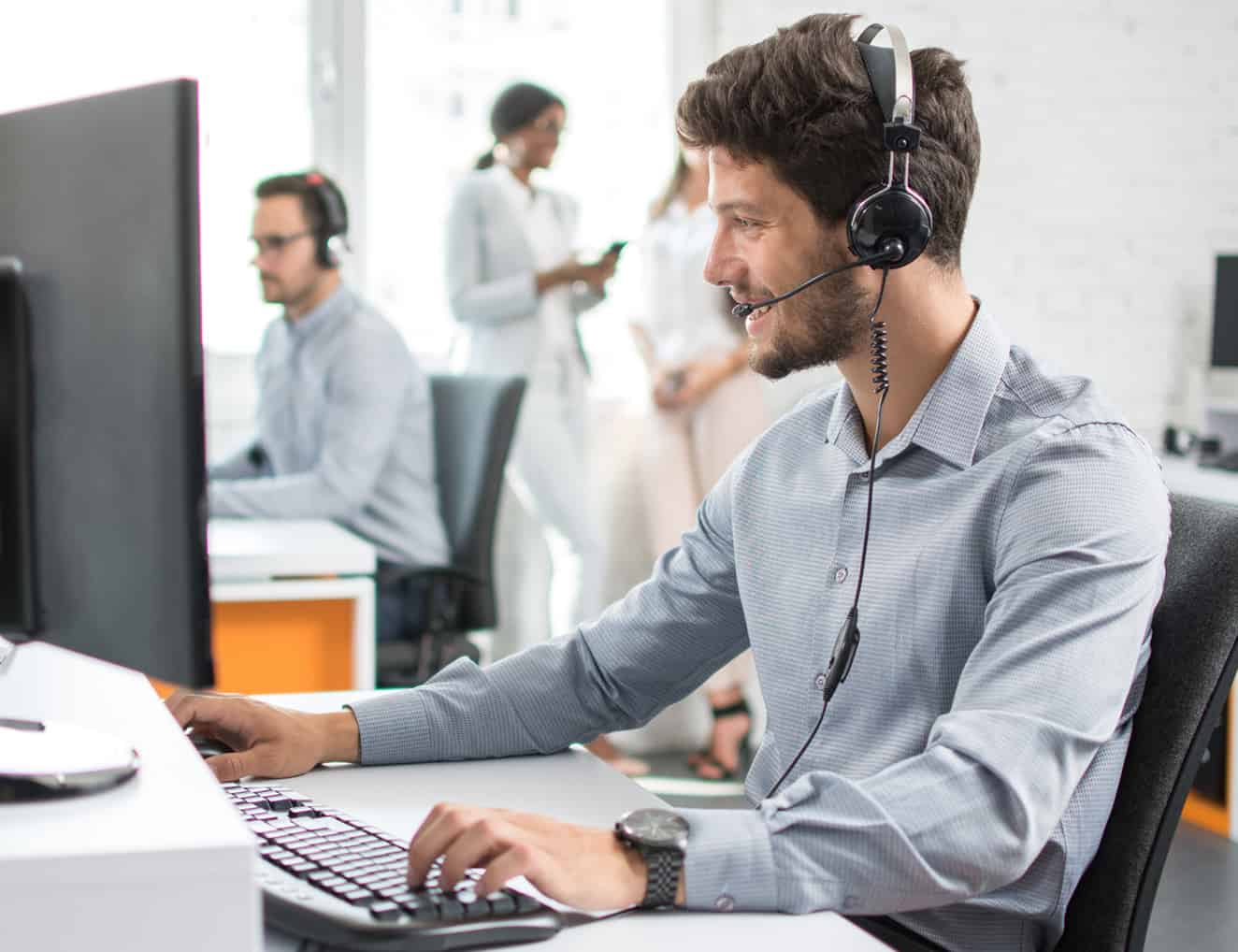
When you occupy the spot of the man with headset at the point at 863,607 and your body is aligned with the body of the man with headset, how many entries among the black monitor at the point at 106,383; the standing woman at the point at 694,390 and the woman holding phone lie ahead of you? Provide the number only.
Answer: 1

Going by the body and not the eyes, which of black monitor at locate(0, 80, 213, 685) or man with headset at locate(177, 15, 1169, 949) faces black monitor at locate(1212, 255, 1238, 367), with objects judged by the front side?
black monitor at locate(0, 80, 213, 685)

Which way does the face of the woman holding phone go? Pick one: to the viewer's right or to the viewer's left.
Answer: to the viewer's right

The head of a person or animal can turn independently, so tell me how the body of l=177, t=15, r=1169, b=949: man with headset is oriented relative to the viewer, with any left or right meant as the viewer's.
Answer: facing the viewer and to the left of the viewer

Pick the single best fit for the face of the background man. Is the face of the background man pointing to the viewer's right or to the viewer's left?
to the viewer's left

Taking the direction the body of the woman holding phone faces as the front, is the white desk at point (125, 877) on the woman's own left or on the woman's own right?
on the woman's own right

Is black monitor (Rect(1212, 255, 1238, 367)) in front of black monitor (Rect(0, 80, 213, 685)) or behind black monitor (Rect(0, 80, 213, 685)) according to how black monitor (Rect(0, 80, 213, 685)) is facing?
in front

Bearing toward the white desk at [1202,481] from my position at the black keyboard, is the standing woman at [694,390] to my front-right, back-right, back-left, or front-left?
front-left

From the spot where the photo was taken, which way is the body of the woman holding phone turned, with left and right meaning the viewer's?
facing the viewer and to the right of the viewer

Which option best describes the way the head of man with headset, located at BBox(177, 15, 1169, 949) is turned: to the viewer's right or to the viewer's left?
to the viewer's left

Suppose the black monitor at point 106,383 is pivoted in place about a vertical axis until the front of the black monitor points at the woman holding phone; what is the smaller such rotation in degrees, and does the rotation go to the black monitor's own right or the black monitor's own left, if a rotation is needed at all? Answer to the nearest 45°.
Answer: approximately 45° to the black monitor's own left
